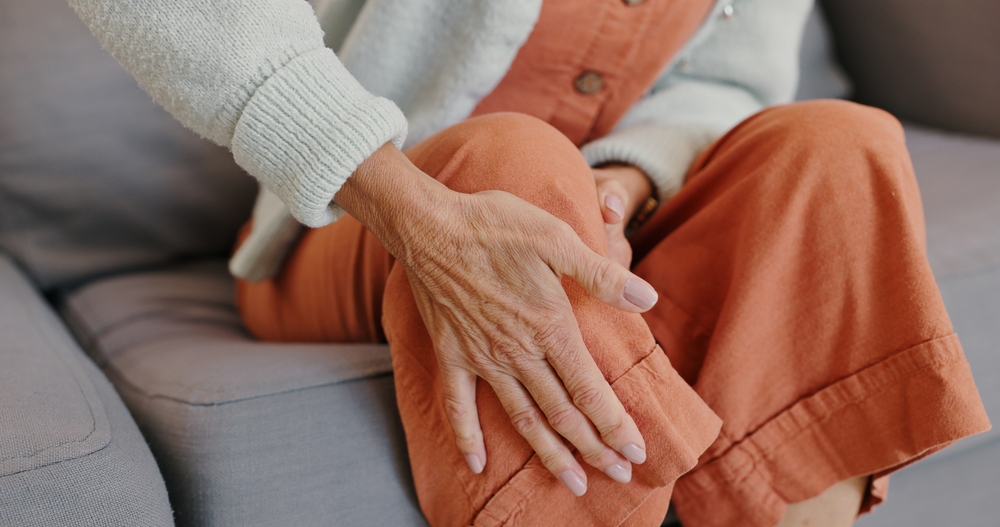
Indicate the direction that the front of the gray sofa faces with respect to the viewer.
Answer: facing the viewer and to the right of the viewer
